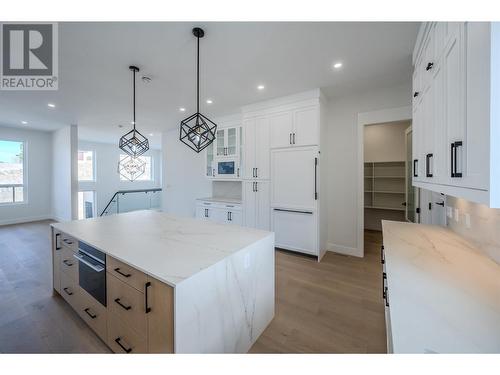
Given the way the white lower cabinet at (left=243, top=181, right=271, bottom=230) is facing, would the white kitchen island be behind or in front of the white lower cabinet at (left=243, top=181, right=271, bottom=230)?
in front

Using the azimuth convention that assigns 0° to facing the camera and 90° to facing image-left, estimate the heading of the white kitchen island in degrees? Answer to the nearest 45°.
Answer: approximately 45°

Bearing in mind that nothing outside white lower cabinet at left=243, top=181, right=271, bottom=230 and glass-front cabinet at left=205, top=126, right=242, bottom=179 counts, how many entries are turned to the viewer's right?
0

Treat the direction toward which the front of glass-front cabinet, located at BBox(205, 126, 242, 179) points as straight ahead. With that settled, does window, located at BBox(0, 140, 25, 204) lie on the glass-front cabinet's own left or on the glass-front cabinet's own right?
on the glass-front cabinet's own right

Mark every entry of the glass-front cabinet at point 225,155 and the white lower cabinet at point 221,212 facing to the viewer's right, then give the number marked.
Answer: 0

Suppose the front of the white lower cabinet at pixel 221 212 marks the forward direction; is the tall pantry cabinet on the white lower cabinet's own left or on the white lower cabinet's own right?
on the white lower cabinet's own left

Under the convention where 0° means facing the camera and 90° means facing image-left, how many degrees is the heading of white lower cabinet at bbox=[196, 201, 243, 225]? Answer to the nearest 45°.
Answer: approximately 45°

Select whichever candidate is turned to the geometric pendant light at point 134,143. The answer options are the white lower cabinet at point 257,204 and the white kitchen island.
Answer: the white lower cabinet

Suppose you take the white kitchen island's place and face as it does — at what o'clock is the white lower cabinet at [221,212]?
The white lower cabinet is roughly at 5 o'clock from the white kitchen island.

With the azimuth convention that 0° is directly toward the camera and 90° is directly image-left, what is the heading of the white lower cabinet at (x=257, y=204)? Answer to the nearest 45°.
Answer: approximately 45°
